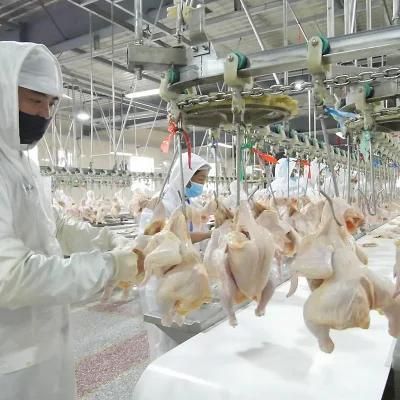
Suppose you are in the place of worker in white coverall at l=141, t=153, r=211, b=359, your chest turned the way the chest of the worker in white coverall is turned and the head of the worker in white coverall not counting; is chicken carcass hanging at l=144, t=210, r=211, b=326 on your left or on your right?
on your right
